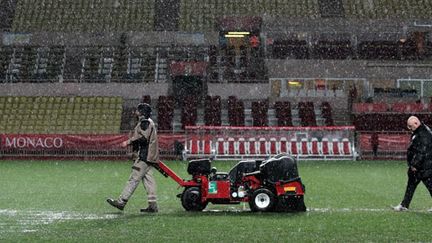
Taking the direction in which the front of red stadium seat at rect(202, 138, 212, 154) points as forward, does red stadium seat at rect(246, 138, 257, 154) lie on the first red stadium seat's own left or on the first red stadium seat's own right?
on the first red stadium seat's own left

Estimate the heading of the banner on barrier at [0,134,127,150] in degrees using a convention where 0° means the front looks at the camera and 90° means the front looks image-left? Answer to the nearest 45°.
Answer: approximately 0°

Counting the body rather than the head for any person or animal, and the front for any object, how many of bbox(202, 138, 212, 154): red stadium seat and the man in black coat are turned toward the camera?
1

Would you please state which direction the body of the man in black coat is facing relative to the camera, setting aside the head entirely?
to the viewer's left

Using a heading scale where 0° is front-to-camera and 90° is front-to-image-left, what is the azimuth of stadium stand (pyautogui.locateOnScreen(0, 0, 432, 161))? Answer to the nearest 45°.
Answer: approximately 0°

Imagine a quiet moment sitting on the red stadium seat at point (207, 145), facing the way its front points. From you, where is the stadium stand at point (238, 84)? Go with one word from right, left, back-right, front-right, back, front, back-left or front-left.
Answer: back

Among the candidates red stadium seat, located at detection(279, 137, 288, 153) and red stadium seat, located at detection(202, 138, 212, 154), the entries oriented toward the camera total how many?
2

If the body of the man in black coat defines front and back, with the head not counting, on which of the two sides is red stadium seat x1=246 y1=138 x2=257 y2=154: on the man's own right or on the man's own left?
on the man's own right

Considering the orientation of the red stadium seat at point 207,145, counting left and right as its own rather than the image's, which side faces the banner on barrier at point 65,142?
right

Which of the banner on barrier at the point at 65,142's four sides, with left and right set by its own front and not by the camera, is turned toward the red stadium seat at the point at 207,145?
left
